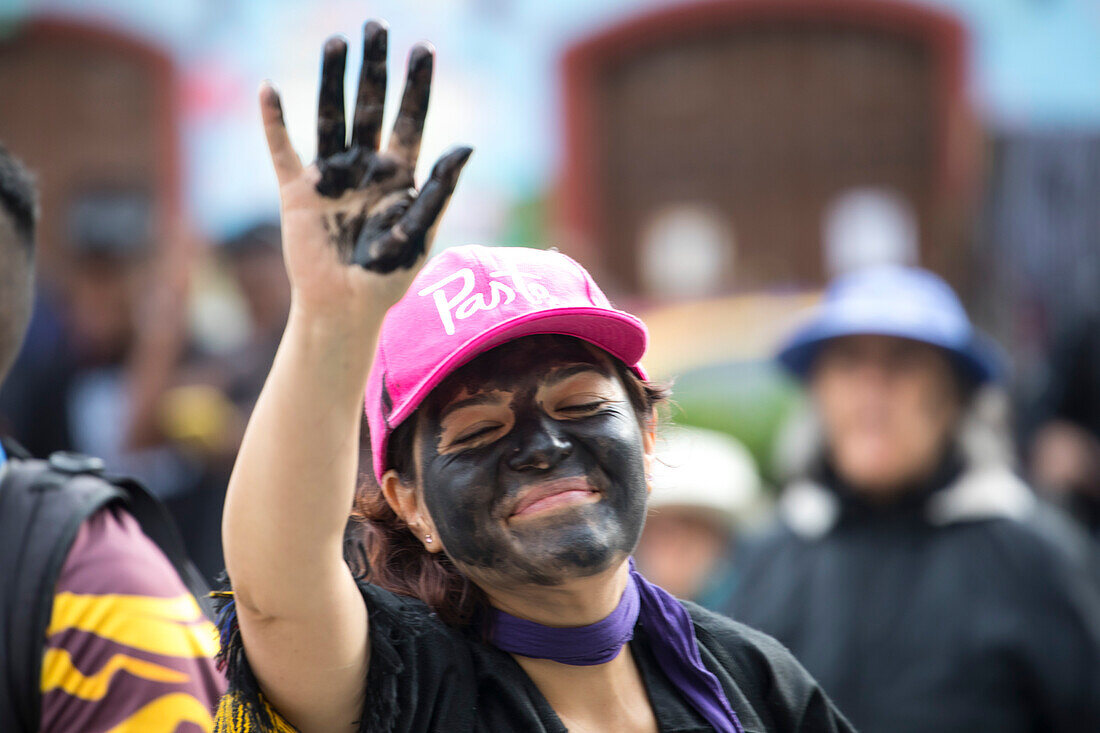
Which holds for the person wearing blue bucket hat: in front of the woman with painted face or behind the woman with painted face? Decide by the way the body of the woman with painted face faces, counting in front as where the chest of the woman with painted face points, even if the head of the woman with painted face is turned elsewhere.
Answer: behind

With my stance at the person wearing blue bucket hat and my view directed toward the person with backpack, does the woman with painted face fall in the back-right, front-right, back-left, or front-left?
front-left

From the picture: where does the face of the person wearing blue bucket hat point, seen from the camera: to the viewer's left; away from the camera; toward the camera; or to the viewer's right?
toward the camera

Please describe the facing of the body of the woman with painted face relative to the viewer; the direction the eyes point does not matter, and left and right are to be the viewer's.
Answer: facing the viewer

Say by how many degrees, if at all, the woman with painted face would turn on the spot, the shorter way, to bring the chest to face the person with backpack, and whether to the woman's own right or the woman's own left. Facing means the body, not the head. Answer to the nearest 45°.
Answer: approximately 135° to the woman's own right
